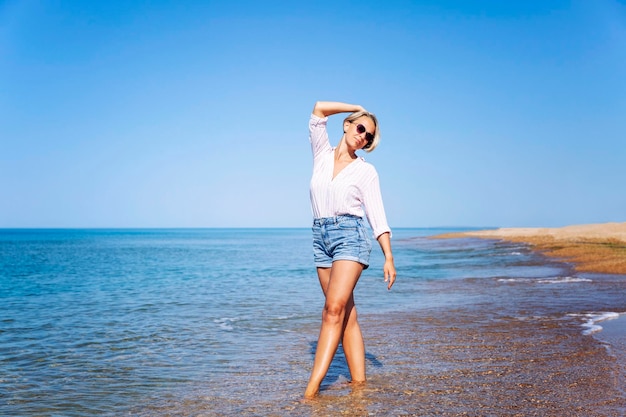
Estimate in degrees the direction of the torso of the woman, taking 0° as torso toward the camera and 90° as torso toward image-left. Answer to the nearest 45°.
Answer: approximately 45°
